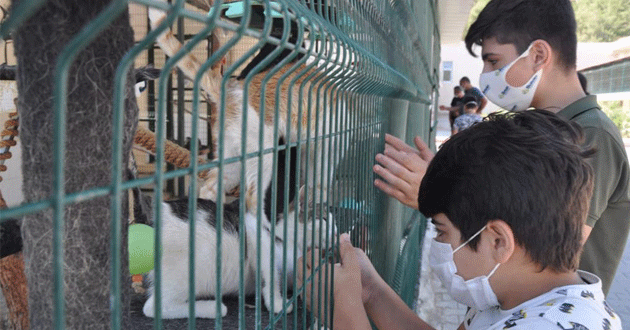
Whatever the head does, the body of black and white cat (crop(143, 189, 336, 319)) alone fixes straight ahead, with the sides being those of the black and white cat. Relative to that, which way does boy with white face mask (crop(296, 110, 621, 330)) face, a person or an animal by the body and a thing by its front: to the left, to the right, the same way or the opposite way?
the opposite way

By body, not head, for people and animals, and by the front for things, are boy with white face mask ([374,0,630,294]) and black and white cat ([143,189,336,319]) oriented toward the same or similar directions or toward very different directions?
very different directions

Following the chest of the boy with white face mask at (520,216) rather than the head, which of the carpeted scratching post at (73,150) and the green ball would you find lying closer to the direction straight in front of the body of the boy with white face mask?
the green ball

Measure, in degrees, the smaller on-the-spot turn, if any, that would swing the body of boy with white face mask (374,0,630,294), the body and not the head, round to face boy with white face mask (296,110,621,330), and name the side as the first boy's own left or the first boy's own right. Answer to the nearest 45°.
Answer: approximately 90° to the first boy's own left

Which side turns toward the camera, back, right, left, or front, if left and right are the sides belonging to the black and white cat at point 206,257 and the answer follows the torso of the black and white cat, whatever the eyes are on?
right

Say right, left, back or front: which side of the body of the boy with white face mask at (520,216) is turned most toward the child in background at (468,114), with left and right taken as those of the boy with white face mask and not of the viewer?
right

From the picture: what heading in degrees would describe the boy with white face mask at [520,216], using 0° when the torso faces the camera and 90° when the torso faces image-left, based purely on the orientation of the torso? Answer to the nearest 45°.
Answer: approximately 90°

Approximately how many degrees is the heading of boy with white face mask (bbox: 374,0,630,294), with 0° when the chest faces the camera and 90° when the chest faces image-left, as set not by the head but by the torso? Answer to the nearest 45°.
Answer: approximately 90°

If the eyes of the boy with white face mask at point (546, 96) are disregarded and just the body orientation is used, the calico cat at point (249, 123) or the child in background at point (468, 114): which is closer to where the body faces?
the calico cat

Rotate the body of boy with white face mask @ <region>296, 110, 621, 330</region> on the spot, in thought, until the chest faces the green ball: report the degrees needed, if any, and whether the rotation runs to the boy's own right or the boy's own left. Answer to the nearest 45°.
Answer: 0° — they already face it

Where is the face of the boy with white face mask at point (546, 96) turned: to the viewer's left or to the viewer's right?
to the viewer's left

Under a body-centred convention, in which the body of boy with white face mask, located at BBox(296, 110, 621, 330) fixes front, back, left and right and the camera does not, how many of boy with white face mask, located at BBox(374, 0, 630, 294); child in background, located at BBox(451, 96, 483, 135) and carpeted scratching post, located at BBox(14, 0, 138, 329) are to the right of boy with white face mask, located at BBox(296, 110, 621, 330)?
2
